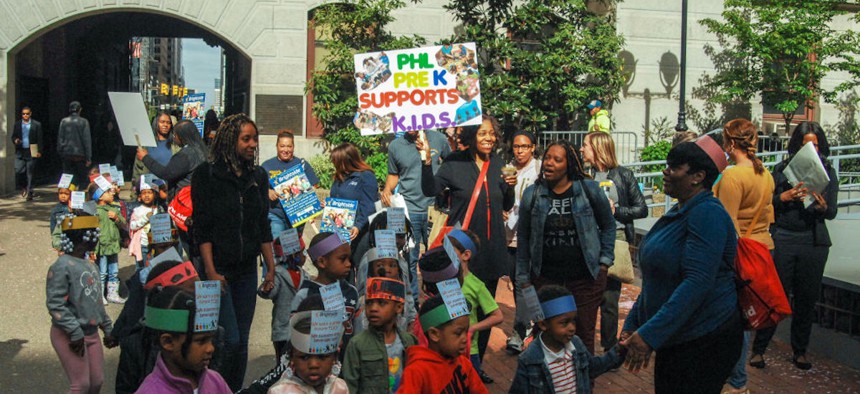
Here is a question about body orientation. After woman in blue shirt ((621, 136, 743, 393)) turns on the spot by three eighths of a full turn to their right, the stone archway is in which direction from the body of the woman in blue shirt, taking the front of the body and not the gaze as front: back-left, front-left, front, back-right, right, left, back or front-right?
left

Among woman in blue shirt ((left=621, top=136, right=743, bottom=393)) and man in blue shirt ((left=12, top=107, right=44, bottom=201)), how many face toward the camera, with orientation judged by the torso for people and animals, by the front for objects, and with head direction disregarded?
1

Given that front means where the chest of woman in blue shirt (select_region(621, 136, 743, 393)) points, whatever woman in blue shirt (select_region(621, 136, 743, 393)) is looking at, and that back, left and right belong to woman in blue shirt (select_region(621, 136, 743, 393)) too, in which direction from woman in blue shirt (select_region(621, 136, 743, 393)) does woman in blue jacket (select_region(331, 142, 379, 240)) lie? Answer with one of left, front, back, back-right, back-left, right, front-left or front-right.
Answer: front-right

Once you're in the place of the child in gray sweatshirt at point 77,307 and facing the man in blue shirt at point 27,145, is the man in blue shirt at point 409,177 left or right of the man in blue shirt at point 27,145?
right

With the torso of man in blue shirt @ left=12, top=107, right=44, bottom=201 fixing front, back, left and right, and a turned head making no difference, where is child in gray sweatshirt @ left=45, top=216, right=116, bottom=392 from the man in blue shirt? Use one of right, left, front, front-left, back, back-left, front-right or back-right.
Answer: front

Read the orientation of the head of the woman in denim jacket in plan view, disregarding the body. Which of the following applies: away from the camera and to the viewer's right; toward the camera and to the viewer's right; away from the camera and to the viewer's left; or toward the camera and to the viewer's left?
toward the camera and to the viewer's left

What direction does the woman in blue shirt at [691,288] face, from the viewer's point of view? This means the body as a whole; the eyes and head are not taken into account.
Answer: to the viewer's left

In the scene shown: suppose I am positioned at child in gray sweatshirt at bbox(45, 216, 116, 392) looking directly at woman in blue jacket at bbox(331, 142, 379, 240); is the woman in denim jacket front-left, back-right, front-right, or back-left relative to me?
front-right

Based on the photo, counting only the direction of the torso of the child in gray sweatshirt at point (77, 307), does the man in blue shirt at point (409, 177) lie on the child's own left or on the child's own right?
on the child's own left

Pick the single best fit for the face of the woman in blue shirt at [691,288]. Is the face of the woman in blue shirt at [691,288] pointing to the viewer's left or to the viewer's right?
to the viewer's left

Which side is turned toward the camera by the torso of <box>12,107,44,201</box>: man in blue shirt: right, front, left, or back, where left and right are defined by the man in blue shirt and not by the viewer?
front
